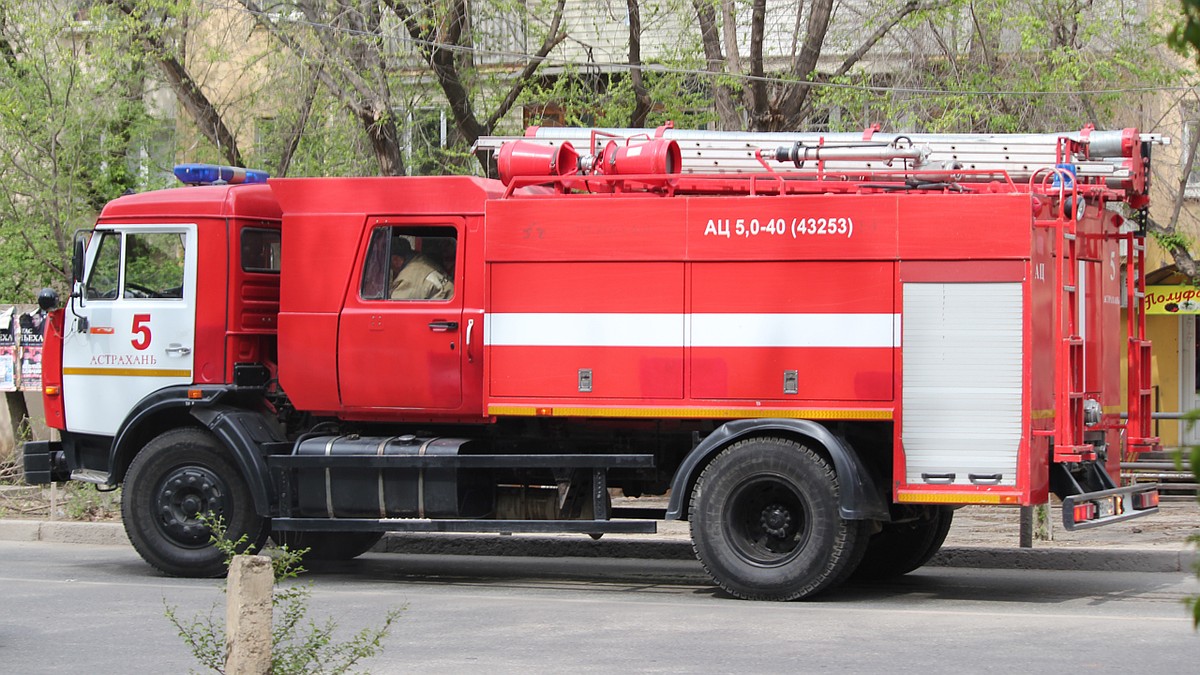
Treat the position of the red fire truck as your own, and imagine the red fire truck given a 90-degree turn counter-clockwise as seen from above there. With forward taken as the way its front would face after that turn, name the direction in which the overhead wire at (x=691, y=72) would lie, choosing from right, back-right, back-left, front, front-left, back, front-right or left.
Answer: back

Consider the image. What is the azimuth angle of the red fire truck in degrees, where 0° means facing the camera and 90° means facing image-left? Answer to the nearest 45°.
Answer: approximately 90°
